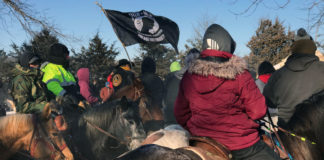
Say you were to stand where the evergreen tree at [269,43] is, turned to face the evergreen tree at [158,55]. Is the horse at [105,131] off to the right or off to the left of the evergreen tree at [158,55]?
left

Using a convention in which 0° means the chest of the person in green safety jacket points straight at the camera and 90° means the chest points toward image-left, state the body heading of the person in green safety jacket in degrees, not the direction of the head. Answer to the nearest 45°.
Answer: approximately 225°

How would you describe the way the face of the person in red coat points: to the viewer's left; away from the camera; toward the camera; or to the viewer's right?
away from the camera

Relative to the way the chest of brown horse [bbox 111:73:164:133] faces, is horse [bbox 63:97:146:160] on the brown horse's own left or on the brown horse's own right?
on the brown horse's own left

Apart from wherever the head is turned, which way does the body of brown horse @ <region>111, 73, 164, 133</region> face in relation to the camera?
to the viewer's left
